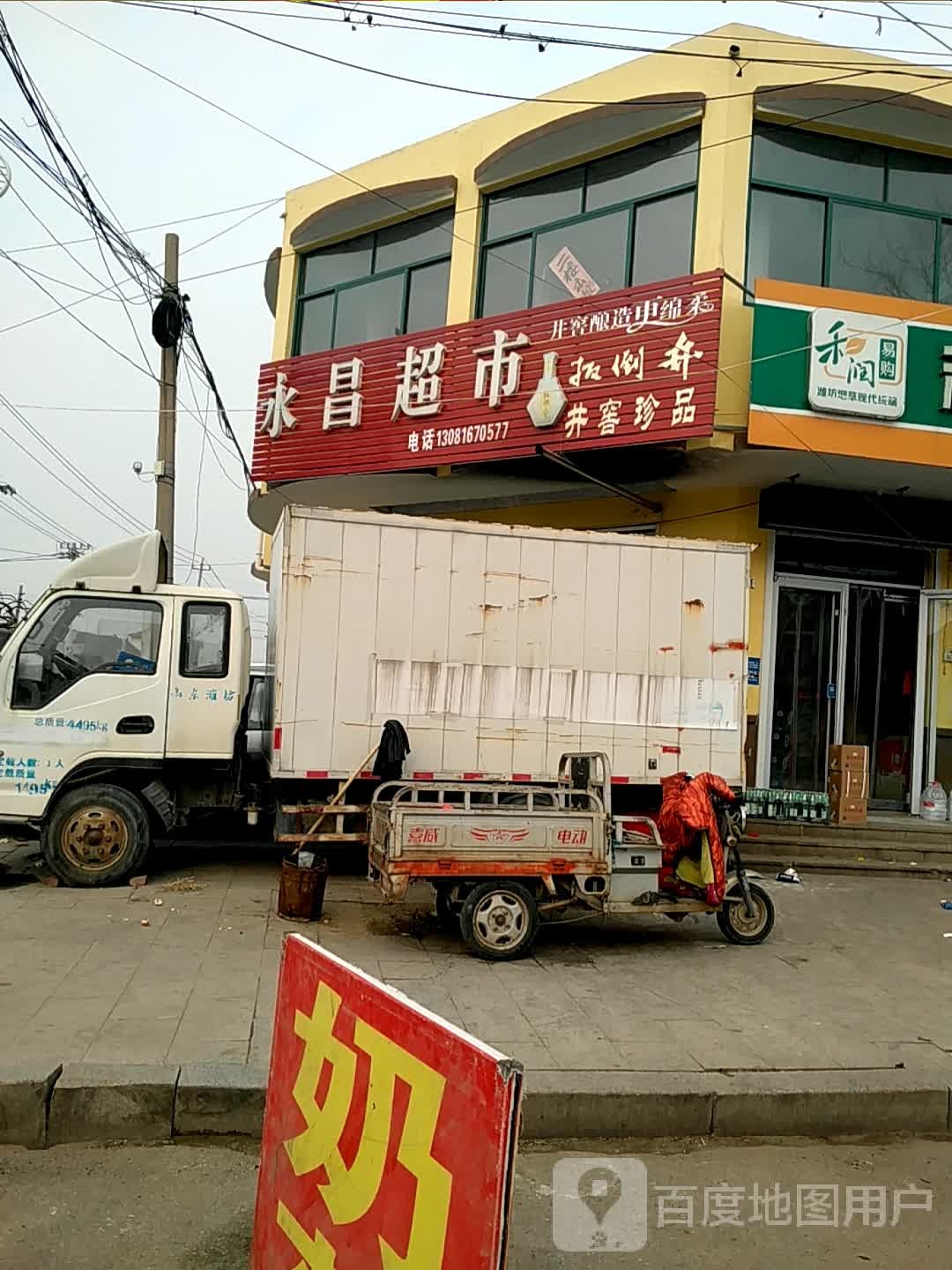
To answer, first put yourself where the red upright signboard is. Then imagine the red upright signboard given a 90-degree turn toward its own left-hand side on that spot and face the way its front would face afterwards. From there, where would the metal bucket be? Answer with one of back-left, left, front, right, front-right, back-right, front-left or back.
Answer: back-left

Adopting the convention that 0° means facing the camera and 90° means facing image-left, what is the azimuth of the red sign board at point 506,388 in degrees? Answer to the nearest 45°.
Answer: approximately 45°

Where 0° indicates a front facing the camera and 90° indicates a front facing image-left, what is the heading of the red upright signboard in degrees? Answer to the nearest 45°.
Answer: approximately 45°

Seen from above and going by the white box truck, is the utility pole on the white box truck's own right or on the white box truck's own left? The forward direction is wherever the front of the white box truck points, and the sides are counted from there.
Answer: on the white box truck's own right

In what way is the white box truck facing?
to the viewer's left

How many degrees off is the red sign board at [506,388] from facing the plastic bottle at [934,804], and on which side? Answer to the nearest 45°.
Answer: approximately 135° to its left

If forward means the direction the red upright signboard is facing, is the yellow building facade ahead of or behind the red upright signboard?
behind
